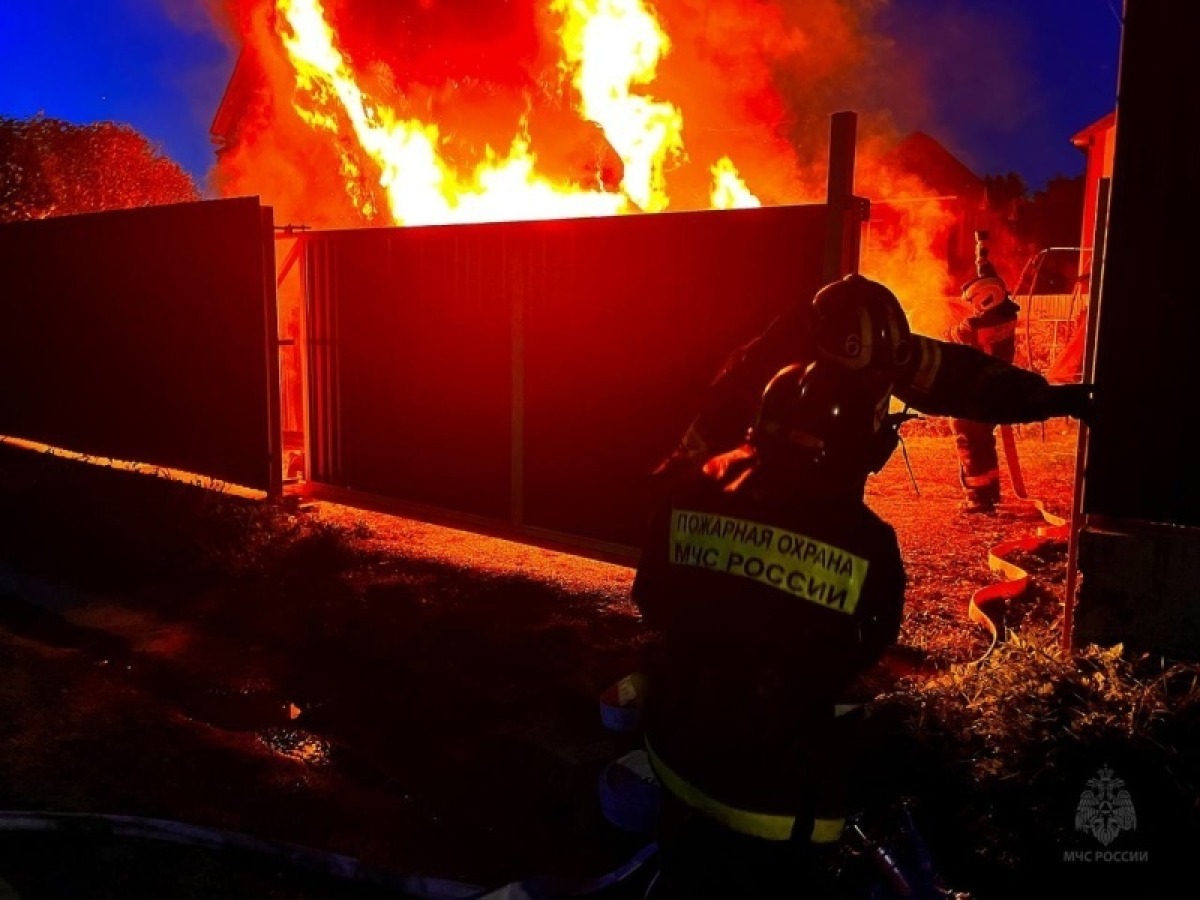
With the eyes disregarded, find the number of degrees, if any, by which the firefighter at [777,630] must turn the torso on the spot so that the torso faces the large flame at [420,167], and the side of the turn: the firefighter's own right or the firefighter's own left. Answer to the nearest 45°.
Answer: approximately 45° to the firefighter's own left

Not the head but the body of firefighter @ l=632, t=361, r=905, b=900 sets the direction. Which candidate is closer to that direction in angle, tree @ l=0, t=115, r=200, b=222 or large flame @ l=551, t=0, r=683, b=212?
the large flame

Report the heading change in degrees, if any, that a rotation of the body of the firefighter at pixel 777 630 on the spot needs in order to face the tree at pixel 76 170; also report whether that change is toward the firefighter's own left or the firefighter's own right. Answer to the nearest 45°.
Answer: approximately 45° to the firefighter's own left

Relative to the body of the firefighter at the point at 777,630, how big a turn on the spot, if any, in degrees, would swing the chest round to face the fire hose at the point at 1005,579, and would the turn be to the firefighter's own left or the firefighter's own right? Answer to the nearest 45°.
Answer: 0° — they already face it

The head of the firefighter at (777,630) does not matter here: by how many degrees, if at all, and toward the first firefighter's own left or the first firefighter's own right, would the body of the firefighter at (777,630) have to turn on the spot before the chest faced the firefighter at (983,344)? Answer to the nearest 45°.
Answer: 0° — they already face them

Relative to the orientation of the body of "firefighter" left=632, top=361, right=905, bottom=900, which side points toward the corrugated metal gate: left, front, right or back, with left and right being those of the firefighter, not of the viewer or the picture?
front

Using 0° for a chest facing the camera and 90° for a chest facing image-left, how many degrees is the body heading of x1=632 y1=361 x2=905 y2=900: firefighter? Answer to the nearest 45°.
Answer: approximately 180°

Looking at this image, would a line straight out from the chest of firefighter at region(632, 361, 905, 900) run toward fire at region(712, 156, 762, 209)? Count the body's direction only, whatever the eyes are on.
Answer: yes

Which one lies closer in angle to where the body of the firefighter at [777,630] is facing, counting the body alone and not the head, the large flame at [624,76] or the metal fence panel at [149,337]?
the large flame

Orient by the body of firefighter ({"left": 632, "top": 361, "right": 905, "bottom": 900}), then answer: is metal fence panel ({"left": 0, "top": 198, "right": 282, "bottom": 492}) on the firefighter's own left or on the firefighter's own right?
on the firefighter's own left
